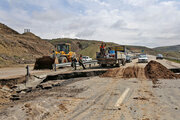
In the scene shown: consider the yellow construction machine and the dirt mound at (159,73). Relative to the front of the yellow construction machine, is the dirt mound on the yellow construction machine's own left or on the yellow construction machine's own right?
on the yellow construction machine's own left

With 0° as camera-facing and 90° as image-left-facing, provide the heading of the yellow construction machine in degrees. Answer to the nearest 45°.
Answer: approximately 45°
